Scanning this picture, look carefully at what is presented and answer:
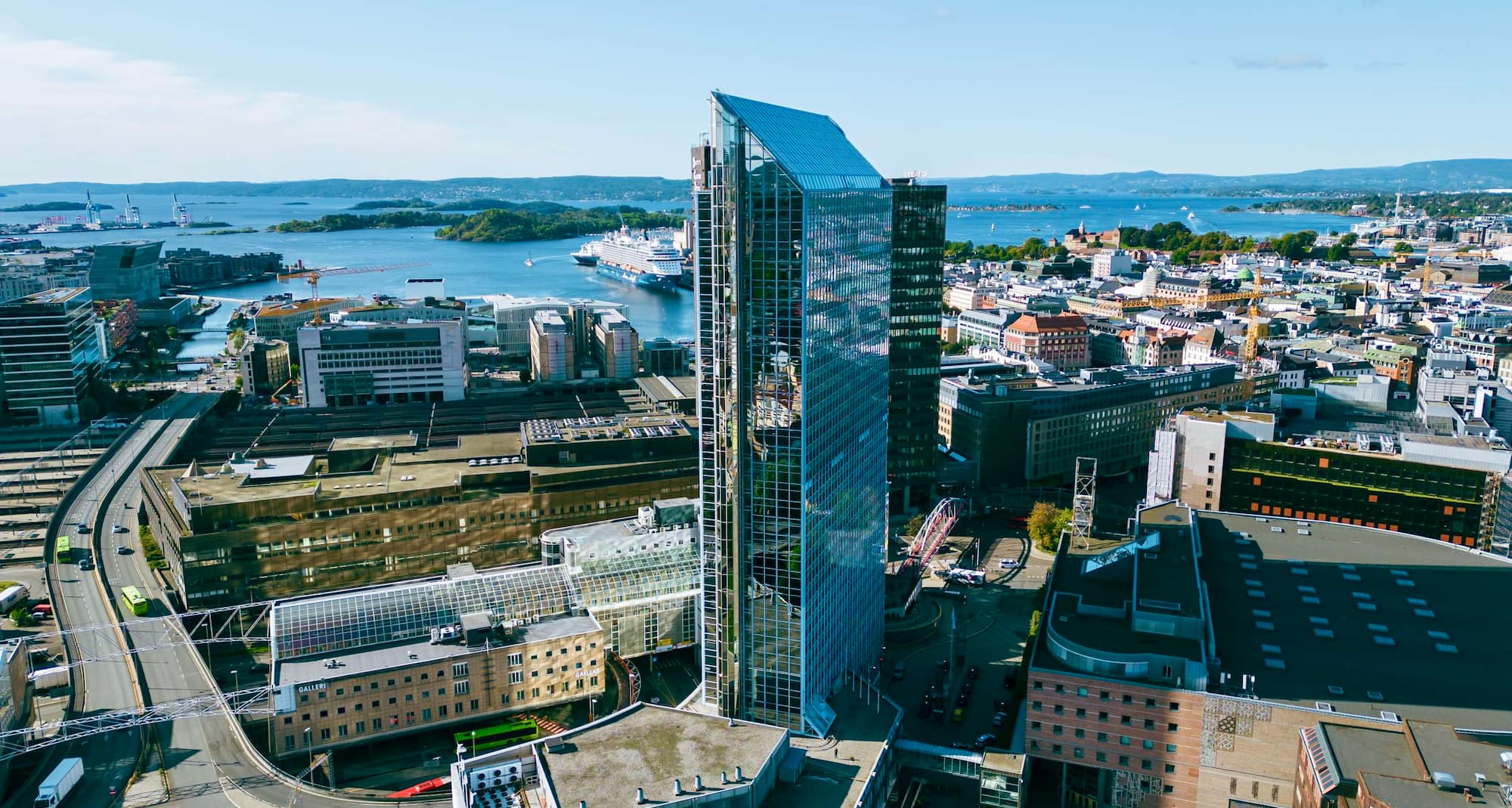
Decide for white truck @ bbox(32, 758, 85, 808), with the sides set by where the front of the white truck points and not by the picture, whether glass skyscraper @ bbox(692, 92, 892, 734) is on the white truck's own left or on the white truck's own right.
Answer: on the white truck's own left

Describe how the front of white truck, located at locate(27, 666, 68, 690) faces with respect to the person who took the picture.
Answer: facing to the left of the viewer

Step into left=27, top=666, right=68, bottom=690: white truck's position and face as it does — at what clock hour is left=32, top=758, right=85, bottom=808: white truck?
left=32, top=758, right=85, bottom=808: white truck is roughly at 9 o'clock from left=27, top=666, right=68, bottom=690: white truck.

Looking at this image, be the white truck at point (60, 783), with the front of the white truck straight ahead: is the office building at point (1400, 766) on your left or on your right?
on your left

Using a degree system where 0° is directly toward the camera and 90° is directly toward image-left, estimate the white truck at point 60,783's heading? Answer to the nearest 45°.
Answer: approximately 45°

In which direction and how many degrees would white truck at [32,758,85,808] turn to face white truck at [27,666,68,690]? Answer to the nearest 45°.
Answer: approximately 135° to its right

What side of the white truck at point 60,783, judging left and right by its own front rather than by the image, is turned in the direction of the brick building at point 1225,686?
left

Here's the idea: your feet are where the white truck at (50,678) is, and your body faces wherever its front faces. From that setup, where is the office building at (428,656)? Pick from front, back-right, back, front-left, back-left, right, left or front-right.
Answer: back-left

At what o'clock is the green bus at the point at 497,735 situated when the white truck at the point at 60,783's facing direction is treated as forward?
The green bus is roughly at 8 o'clock from the white truck.
